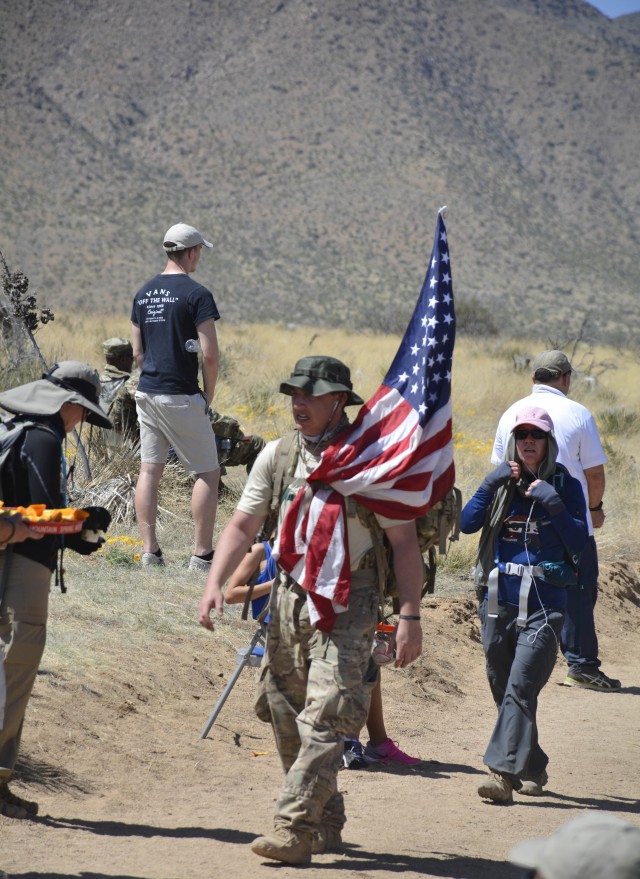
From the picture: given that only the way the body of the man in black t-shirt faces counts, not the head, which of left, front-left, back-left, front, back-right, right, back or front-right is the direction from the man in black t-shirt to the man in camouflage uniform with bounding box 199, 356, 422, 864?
back-right

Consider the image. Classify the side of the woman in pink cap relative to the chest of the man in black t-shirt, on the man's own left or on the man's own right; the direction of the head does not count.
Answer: on the man's own right

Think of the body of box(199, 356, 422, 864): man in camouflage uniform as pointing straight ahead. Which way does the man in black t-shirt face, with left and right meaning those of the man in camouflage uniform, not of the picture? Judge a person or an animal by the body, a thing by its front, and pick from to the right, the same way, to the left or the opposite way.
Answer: the opposite way

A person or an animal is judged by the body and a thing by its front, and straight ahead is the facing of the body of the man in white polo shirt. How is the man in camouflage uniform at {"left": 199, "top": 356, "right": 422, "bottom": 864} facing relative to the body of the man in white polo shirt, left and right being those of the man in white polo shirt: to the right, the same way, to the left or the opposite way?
the opposite way

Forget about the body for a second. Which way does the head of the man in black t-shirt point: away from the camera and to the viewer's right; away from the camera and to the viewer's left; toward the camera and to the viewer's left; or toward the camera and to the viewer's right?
away from the camera and to the viewer's right

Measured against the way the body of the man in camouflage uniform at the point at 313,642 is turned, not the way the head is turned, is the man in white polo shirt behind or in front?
behind

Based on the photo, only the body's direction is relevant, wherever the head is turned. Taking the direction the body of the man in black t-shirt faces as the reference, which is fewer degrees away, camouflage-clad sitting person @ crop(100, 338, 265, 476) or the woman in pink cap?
the camouflage-clad sitting person
